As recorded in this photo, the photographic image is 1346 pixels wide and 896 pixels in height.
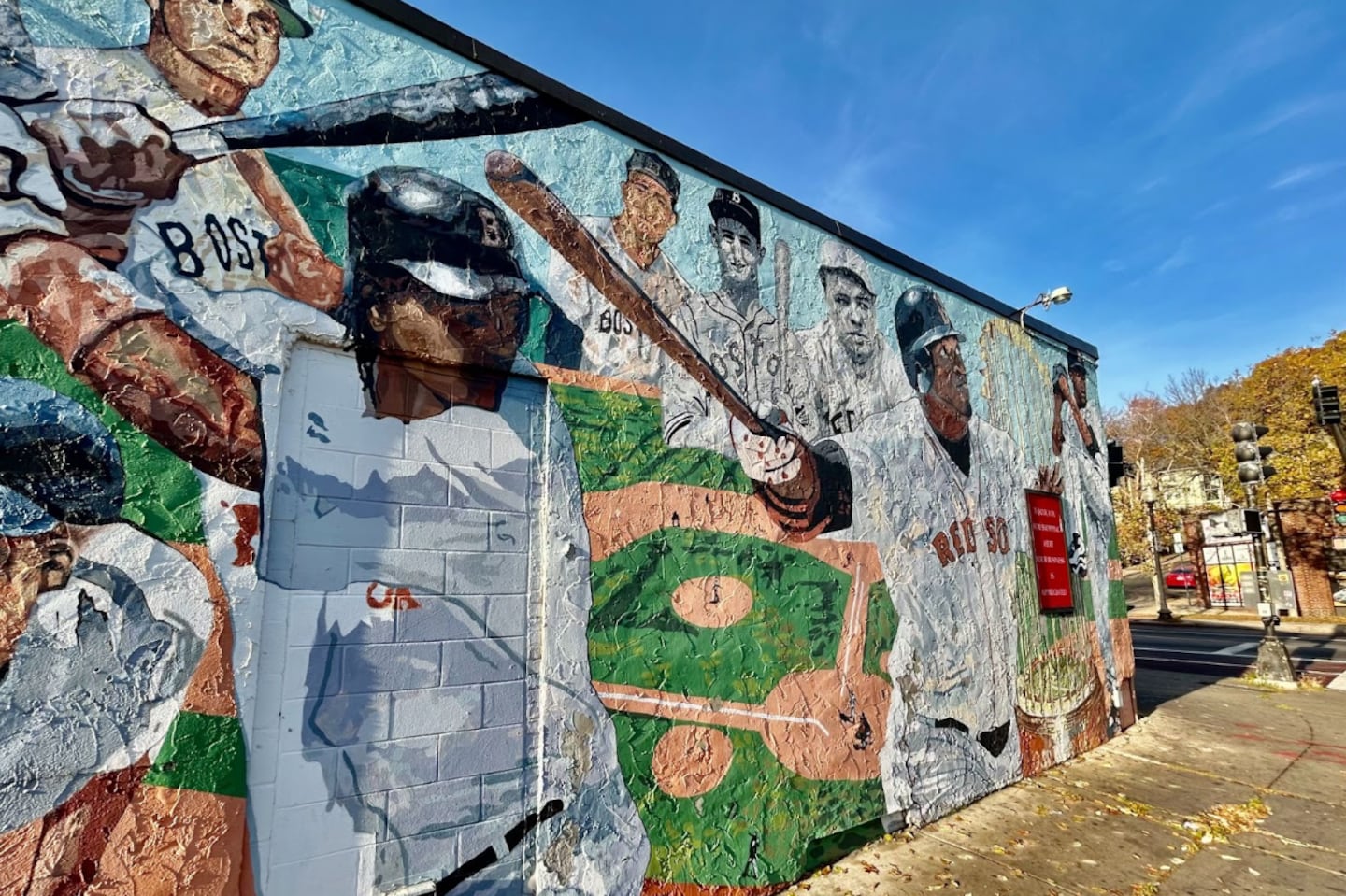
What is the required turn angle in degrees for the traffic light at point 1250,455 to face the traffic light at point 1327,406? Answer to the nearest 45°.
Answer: approximately 45° to its left

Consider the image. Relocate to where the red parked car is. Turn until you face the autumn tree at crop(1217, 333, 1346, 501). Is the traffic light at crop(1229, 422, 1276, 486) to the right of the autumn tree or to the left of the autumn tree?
right

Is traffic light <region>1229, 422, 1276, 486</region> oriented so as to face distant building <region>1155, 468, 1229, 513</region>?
no

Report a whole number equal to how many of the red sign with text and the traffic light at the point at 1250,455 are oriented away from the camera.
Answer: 0

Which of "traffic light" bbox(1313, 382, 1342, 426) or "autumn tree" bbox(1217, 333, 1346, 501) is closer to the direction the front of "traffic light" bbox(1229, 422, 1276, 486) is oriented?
the traffic light

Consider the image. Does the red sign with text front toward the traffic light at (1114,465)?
no

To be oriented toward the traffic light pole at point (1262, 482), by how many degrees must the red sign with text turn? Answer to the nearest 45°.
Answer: approximately 90° to its left

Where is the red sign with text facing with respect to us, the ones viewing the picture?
facing the viewer and to the right of the viewer

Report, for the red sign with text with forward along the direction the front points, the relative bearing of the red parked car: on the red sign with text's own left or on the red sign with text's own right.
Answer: on the red sign with text's own left

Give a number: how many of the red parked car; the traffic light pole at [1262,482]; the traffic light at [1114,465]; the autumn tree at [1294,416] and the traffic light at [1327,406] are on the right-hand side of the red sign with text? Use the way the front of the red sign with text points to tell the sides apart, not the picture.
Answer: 0

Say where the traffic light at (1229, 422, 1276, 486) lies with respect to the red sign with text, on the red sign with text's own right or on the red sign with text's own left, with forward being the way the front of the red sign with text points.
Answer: on the red sign with text's own left
